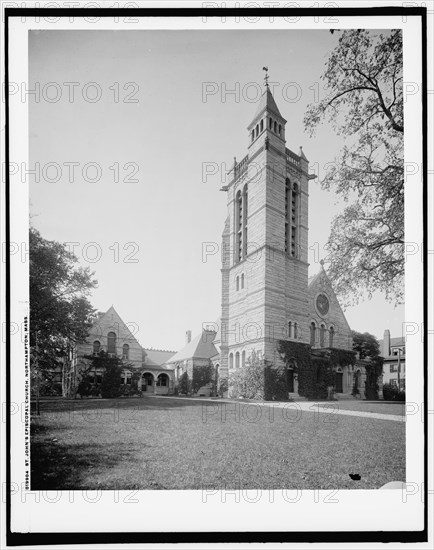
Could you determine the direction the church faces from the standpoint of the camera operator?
facing the viewer and to the right of the viewer
